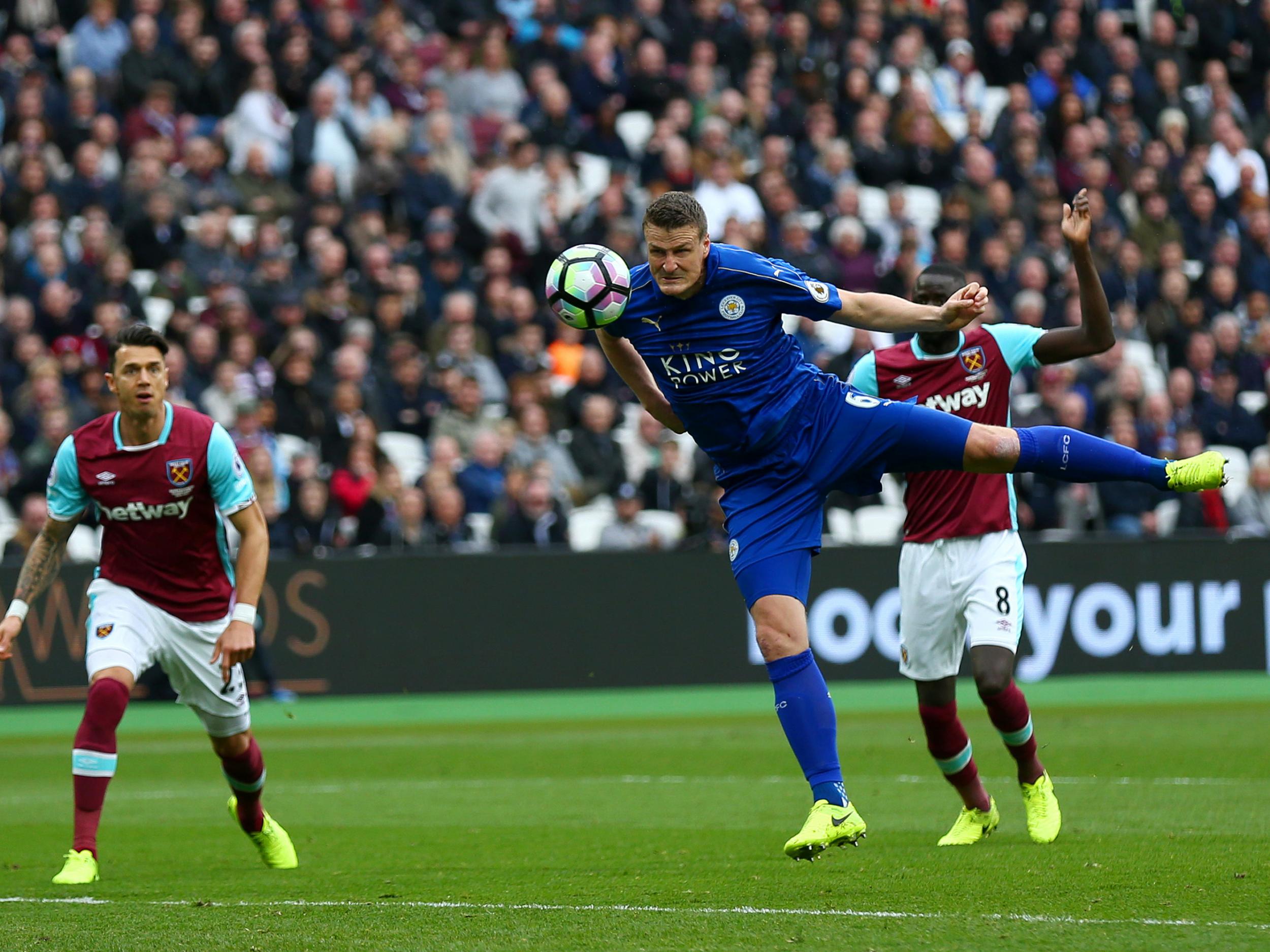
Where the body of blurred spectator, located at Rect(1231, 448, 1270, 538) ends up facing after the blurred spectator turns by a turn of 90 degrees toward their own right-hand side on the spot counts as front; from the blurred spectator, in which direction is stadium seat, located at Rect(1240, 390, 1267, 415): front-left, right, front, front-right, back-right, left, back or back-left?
right

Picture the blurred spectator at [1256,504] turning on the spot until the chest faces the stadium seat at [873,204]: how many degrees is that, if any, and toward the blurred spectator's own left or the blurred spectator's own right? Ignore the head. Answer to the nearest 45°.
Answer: approximately 135° to the blurred spectator's own right

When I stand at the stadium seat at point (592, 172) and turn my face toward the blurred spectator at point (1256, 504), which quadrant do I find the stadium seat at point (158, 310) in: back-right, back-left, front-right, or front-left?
back-right

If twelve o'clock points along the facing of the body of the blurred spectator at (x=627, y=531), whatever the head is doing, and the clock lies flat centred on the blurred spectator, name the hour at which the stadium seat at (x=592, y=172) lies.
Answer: The stadium seat is roughly at 6 o'clock from the blurred spectator.

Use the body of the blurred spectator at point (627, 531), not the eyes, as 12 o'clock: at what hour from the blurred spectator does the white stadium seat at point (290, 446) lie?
The white stadium seat is roughly at 3 o'clock from the blurred spectator.

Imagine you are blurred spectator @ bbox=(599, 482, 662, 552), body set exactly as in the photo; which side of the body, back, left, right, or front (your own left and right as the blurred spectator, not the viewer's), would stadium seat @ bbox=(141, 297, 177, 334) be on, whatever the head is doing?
right

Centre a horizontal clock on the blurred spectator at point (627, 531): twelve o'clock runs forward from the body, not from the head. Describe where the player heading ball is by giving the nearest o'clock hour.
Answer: The player heading ball is roughly at 12 o'clock from the blurred spectator.

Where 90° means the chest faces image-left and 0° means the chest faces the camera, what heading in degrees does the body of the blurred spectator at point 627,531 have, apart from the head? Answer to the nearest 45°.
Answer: approximately 0°

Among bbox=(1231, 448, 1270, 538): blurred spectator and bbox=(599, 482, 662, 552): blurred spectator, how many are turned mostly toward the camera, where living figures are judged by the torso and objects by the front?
2

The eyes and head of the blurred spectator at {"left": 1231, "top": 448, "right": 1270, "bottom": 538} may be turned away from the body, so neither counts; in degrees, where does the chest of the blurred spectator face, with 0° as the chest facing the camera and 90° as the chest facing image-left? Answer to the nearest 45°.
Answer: approximately 0°
